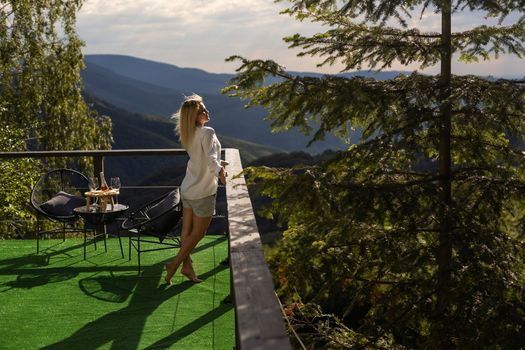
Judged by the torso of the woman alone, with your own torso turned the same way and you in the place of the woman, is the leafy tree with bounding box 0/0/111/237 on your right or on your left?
on your left

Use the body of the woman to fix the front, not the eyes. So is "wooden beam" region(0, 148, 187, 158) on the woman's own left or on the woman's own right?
on the woman's own left

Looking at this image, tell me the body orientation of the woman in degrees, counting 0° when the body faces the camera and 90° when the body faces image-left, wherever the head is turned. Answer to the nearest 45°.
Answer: approximately 225°

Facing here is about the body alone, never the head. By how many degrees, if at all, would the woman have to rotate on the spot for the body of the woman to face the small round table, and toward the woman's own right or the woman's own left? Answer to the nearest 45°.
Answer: approximately 90° to the woman's own left

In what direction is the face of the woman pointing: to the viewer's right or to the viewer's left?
to the viewer's right

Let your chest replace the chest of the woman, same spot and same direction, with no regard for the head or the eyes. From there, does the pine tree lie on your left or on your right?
on your right
